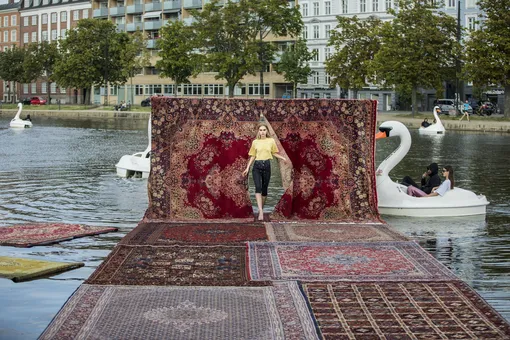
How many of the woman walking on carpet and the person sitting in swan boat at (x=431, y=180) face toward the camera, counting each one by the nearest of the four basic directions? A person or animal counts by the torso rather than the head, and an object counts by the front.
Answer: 1

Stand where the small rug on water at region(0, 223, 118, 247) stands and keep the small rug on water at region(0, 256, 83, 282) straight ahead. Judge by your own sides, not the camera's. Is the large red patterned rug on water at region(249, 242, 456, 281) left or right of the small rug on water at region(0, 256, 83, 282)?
left

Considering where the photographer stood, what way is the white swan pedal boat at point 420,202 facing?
facing to the left of the viewer

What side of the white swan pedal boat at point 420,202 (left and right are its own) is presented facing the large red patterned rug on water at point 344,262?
left

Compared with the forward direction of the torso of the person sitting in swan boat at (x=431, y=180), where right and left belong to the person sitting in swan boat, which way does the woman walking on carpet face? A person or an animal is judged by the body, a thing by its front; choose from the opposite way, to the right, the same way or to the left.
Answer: to the left

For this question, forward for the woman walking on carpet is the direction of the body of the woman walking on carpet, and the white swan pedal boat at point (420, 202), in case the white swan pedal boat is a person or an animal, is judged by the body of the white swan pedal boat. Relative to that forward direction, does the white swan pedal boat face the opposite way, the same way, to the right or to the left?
to the right

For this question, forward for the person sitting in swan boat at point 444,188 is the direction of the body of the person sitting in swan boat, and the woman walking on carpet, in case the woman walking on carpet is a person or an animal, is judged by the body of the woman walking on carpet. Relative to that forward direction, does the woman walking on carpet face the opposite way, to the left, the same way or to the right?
to the left

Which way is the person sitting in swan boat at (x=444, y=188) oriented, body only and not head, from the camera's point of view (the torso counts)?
to the viewer's left

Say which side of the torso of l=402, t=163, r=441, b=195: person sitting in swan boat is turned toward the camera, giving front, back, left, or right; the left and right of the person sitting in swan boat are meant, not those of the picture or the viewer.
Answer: left

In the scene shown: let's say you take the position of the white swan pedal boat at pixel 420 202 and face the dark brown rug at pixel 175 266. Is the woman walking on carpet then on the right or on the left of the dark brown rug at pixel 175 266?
right
